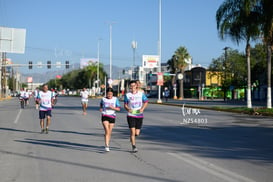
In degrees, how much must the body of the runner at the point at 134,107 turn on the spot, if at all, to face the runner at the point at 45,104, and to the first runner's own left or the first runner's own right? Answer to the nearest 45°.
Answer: approximately 135° to the first runner's own right

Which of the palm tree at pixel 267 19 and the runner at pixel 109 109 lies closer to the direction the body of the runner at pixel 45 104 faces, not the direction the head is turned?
the runner

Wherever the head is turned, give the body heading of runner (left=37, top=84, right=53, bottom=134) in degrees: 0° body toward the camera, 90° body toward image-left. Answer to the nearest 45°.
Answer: approximately 0°

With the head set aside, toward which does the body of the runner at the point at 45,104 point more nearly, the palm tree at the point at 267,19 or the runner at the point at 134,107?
the runner

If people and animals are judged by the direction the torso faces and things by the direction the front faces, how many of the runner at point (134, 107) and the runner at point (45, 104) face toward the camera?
2

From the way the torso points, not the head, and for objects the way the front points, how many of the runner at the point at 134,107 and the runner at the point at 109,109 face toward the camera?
2

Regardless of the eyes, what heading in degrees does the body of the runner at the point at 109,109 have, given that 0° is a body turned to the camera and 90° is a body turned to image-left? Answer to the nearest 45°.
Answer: approximately 0°

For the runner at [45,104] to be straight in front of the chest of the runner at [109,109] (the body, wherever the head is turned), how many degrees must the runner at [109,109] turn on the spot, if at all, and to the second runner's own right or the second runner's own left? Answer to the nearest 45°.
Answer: approximately 135° to the second runner's own right

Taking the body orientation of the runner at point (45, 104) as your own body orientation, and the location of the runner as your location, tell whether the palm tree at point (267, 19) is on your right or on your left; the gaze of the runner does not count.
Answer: on your left

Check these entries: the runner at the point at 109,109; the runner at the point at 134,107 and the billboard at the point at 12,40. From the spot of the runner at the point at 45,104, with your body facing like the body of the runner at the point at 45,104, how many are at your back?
1
